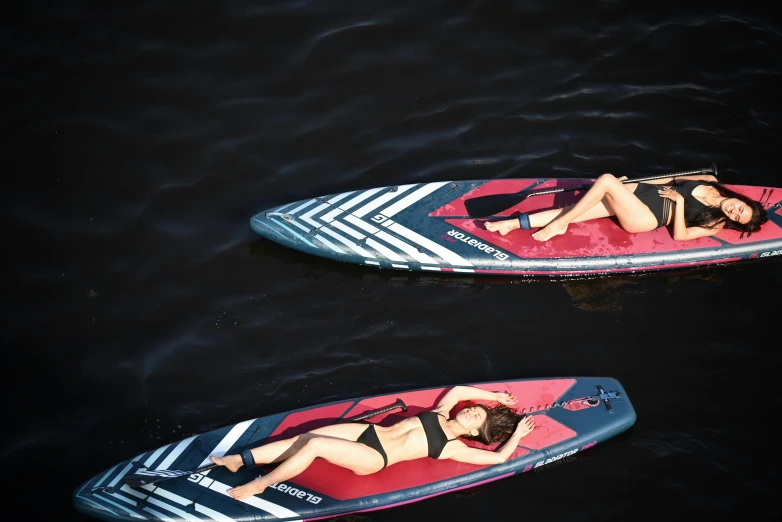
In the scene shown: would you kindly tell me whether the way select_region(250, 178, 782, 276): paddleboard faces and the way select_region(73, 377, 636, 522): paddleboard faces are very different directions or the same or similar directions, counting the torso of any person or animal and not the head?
same or similar directions

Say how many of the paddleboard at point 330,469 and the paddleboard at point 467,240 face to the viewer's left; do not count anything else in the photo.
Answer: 2

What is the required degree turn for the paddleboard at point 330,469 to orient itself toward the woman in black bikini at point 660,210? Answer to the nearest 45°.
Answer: approximately 135° to its right

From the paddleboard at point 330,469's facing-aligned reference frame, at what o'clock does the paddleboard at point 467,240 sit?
the paddleboard at point 467,240 is roughly at 4 o'clock from the paddleboard at point 330,469.

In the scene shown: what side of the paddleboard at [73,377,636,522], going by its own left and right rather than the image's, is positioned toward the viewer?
left

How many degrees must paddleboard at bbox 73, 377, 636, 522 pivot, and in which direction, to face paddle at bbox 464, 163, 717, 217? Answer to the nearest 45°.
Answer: approximately 135° to its right

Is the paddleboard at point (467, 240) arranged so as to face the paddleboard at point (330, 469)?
no

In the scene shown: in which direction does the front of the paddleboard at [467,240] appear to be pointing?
to the viewer's left

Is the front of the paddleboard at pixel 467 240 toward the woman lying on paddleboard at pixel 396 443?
no
